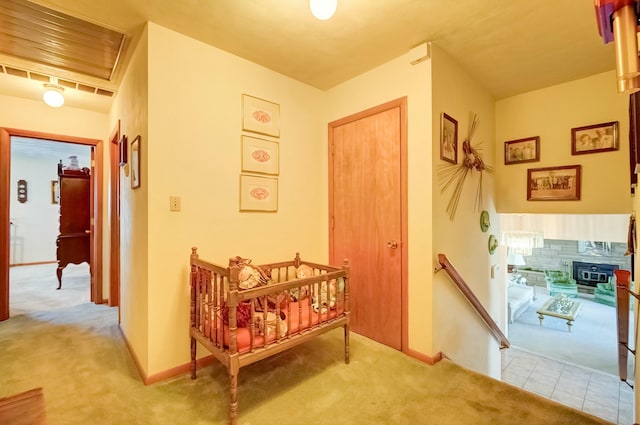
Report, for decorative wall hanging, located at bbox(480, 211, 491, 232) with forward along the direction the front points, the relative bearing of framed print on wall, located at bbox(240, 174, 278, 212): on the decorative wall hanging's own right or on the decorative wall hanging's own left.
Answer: on the decorative wall hanging's own right

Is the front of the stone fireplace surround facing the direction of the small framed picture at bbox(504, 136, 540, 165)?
yes

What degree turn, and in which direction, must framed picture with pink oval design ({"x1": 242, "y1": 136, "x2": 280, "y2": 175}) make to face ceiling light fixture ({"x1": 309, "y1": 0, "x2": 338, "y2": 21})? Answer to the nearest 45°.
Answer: approximately 45° to its right

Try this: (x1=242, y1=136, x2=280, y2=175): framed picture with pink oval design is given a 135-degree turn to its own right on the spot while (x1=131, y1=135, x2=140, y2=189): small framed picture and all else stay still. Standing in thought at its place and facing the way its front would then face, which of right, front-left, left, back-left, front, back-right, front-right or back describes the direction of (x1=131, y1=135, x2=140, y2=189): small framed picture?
front
